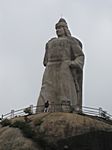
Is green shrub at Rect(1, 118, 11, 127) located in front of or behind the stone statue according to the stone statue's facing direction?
in front

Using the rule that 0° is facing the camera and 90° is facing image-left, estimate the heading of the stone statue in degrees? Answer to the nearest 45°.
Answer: approximately 45°
